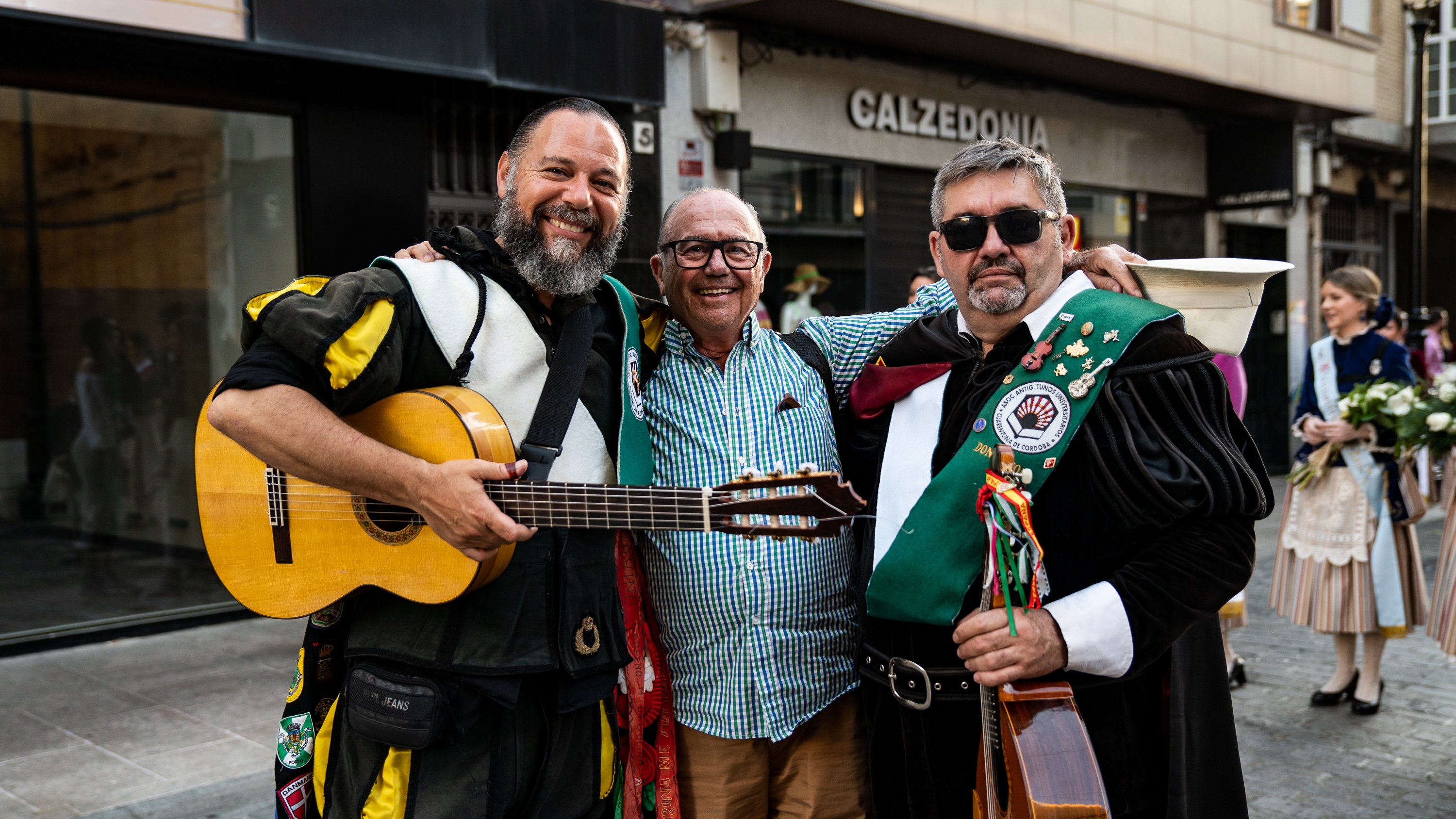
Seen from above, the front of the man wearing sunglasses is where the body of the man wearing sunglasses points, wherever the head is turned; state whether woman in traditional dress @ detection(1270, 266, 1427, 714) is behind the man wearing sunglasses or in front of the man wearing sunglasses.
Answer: behind

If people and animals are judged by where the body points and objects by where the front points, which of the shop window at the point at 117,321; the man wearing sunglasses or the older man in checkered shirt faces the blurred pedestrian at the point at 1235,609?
the shop window

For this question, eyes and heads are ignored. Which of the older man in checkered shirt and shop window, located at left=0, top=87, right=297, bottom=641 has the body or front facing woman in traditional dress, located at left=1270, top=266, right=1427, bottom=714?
the shop window

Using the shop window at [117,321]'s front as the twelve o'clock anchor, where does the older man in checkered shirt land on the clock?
The older man in checkered shirt is roughly at 1 o'clock from the shop window.
